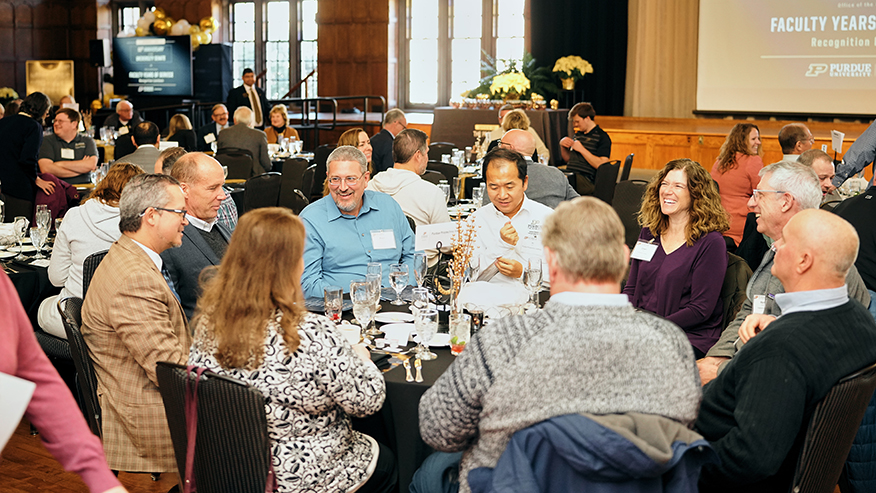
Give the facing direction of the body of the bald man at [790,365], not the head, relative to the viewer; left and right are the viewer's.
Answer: facing away from the viewer and to the left of the viewer

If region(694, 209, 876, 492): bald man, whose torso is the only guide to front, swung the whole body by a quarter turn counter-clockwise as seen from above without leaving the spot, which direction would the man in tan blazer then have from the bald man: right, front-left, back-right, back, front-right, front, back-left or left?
front-right

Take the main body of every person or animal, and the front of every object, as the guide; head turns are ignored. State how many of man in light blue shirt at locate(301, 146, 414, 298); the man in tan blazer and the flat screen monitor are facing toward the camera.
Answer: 2

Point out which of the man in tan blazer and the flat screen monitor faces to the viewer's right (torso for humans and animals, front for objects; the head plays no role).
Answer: the man in tan blazer

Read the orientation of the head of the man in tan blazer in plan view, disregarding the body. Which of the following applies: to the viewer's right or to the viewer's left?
to the viewer's right

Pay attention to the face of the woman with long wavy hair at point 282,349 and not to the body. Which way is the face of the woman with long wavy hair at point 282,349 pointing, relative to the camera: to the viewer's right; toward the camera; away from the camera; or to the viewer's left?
away from the camera

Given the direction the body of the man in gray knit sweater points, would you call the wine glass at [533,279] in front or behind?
in front

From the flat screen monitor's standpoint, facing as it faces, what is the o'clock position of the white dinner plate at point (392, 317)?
The white dinner plate is roughly at 12 o'clock from the flat screen monitor.

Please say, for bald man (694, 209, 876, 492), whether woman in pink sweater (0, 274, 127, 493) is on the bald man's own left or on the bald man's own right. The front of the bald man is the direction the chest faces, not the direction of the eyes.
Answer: on the bald man's own left

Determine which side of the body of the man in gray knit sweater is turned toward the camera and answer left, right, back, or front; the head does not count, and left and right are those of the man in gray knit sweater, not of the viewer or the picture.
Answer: back

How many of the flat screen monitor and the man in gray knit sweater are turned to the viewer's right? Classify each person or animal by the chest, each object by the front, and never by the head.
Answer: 0

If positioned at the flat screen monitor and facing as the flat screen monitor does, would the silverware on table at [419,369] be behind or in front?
in front

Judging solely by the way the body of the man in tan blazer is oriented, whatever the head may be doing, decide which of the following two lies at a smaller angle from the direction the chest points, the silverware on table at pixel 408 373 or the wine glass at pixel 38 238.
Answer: the silverware on table
